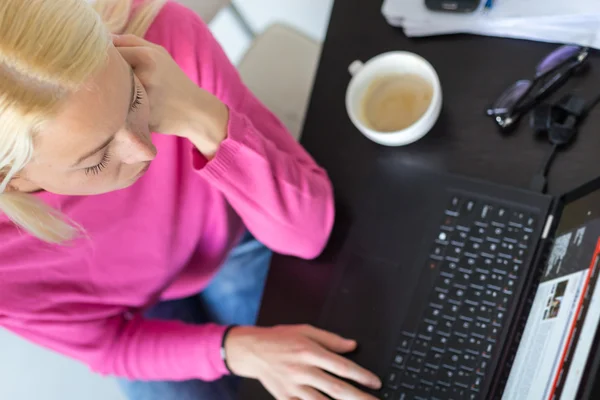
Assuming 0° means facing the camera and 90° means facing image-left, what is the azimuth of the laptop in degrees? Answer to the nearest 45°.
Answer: approximately 90°

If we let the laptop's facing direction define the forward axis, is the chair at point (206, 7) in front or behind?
in front
